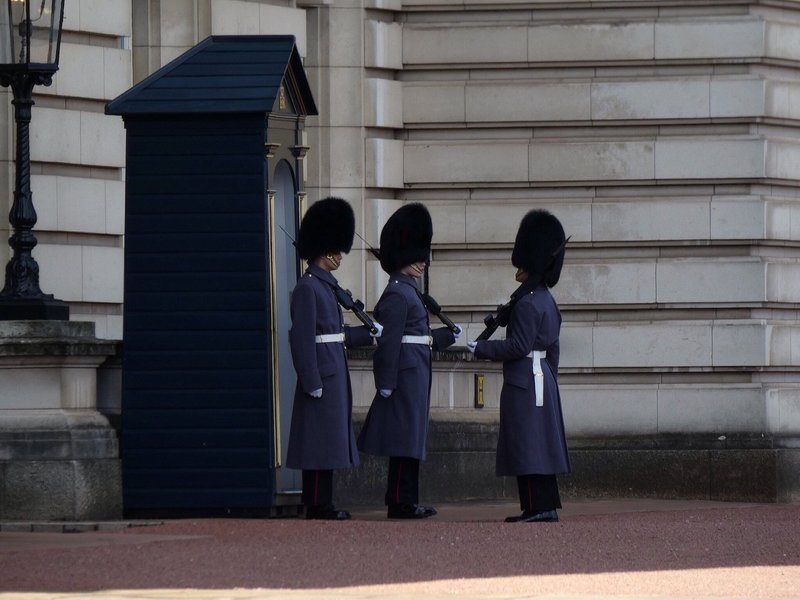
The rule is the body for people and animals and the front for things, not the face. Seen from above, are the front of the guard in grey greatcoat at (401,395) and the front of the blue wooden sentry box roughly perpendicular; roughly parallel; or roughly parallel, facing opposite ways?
roughly parallel

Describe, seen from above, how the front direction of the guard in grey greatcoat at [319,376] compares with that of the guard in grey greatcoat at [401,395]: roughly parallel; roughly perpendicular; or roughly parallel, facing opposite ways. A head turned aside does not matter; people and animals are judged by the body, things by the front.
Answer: roughly parallel

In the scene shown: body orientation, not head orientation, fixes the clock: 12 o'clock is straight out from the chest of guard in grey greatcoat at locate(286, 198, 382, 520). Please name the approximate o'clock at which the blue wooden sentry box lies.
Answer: The blue wooden sentry box is roughly at 6 o'clock from the guard in grey greatcoat.

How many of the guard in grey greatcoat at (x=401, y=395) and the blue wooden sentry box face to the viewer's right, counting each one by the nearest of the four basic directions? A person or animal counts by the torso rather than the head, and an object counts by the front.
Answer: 2

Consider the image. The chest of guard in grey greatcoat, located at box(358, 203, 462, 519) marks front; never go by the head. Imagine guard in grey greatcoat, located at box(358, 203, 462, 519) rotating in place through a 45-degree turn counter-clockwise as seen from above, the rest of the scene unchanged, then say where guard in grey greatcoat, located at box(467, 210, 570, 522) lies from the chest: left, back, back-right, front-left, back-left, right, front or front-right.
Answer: front-right

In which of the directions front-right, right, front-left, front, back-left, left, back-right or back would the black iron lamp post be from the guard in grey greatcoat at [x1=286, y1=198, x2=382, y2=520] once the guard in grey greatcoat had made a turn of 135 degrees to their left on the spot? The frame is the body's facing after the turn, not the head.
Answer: front-left

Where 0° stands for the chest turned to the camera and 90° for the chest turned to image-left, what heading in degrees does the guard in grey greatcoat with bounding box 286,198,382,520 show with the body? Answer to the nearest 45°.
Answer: approximately 270°

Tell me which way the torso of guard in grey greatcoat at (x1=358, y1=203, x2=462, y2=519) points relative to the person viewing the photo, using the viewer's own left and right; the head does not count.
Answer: facing to the right of the viewer

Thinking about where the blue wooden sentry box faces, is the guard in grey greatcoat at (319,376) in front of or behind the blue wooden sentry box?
in front

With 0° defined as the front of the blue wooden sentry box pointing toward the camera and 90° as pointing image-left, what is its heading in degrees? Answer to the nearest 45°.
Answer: approximately 270°

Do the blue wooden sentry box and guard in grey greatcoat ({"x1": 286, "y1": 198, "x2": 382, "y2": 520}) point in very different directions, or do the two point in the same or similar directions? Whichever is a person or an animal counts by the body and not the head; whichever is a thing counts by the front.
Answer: same or similar directions

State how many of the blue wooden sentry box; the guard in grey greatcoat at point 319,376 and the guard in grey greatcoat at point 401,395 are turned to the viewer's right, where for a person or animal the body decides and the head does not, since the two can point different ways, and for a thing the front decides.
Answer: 3

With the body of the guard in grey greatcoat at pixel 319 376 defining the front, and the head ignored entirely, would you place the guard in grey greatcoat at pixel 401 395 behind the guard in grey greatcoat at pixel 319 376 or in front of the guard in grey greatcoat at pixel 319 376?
in front
